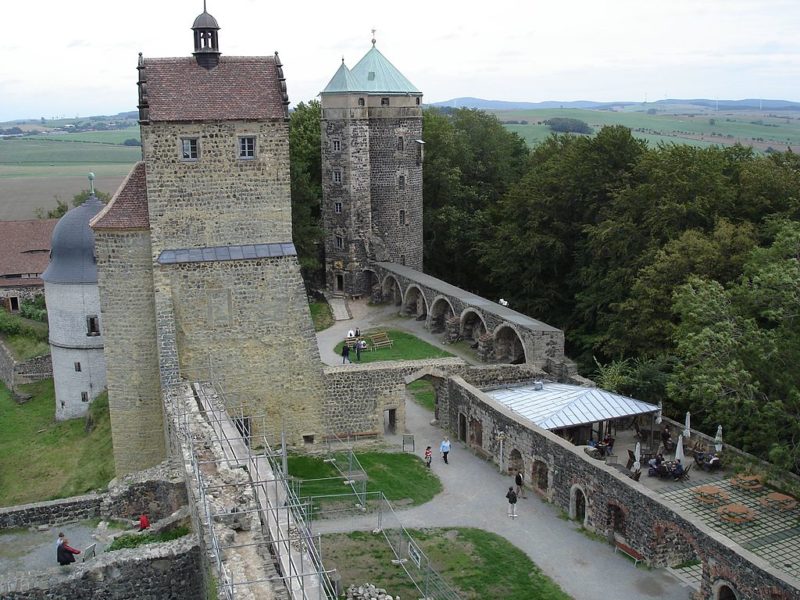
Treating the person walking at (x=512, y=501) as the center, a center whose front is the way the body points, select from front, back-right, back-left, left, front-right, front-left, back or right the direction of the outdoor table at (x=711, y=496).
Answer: right

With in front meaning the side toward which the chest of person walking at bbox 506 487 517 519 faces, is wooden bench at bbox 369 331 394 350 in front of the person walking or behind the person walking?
in front

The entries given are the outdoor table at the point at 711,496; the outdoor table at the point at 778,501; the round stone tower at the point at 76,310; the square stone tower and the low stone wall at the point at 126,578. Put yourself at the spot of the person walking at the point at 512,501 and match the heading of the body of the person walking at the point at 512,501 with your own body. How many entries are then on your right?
2

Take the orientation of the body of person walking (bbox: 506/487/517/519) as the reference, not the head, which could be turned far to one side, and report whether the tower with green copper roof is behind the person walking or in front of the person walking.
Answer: in front

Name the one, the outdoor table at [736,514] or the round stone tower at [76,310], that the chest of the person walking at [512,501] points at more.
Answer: the round stone tower

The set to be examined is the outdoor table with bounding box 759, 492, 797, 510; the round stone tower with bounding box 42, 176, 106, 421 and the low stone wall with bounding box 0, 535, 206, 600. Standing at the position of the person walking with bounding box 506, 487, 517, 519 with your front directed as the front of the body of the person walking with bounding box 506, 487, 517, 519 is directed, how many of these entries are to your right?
1

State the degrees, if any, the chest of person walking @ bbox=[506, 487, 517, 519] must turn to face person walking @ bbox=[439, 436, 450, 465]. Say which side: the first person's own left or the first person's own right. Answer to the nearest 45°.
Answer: approximately 45° to the first person's own left

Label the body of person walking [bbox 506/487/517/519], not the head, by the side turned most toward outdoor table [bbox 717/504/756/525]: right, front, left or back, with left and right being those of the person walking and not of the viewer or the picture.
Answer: right

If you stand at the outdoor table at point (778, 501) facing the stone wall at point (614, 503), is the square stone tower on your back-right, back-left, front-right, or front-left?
front-right

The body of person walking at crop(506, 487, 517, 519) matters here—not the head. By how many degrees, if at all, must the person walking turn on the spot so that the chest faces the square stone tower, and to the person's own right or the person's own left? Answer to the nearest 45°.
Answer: approximately 90° to the person's own left

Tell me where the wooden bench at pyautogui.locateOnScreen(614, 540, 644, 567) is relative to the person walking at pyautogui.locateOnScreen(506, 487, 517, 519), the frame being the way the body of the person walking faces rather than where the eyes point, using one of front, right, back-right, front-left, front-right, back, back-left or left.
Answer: back-right

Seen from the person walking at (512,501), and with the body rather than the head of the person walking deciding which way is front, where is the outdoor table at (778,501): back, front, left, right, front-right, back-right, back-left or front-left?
right

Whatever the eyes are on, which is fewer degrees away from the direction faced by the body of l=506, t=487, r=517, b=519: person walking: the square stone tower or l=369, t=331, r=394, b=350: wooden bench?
the wooden bench

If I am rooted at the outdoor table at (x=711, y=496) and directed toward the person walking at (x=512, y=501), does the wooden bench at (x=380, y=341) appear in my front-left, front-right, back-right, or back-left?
front-right

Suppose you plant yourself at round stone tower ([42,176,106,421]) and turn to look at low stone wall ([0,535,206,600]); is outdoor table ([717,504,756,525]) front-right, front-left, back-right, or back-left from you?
front-left

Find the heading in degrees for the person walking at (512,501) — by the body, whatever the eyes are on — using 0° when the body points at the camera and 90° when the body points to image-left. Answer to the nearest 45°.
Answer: approximately 180°

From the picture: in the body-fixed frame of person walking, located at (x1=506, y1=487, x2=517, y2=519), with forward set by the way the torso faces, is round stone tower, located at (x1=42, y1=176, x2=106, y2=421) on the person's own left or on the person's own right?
on the person's own left
